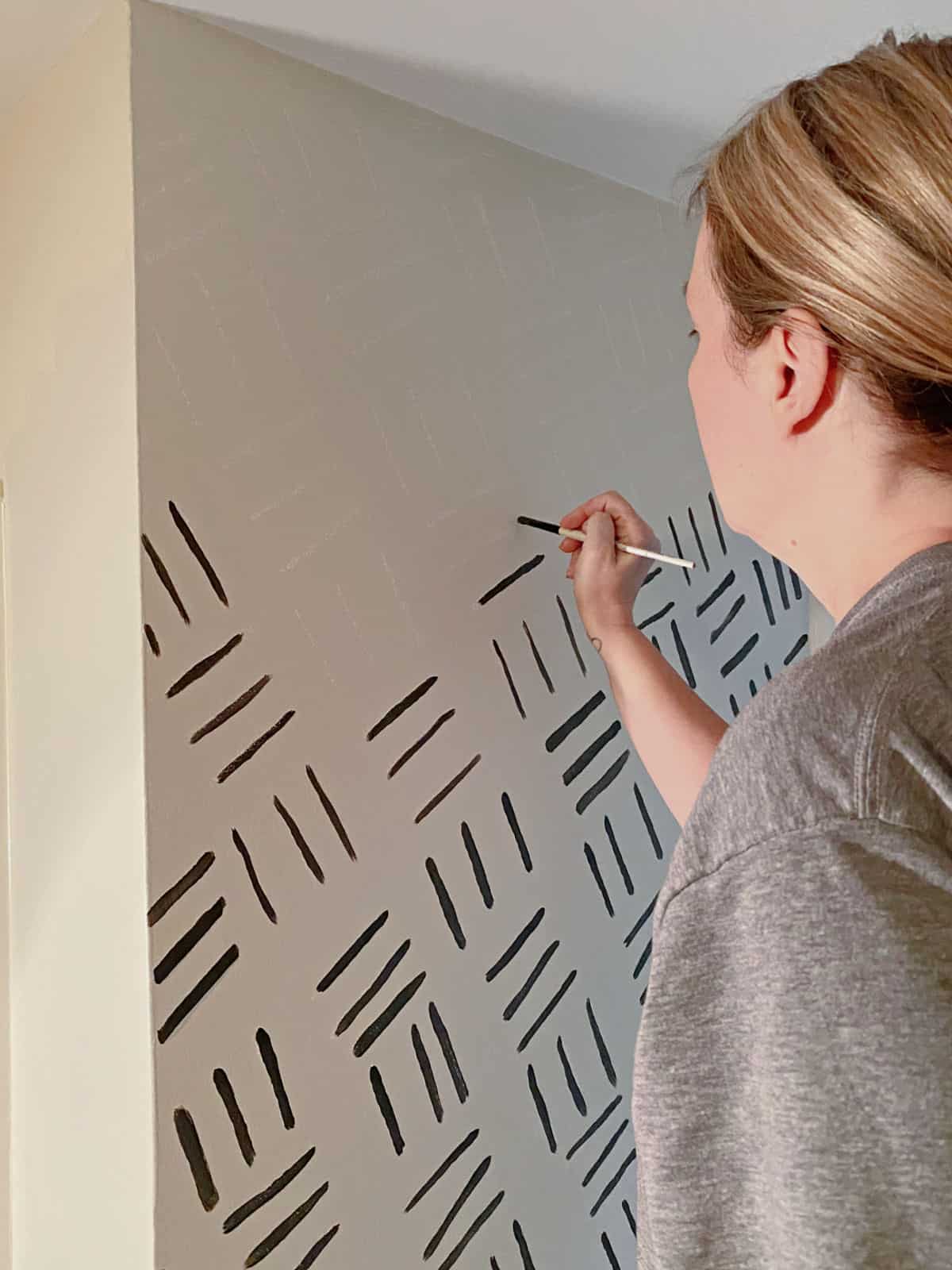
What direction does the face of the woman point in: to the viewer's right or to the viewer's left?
to the viewer's left

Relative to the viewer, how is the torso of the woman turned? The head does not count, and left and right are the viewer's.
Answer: facing away from the viewer and to the left of the viewer
